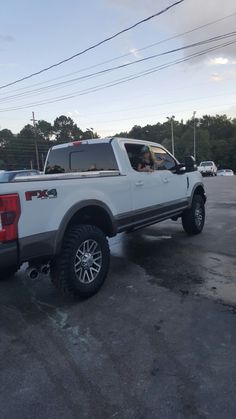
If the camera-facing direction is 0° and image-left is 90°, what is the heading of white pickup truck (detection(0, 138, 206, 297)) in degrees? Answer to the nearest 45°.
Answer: approximately 225°
